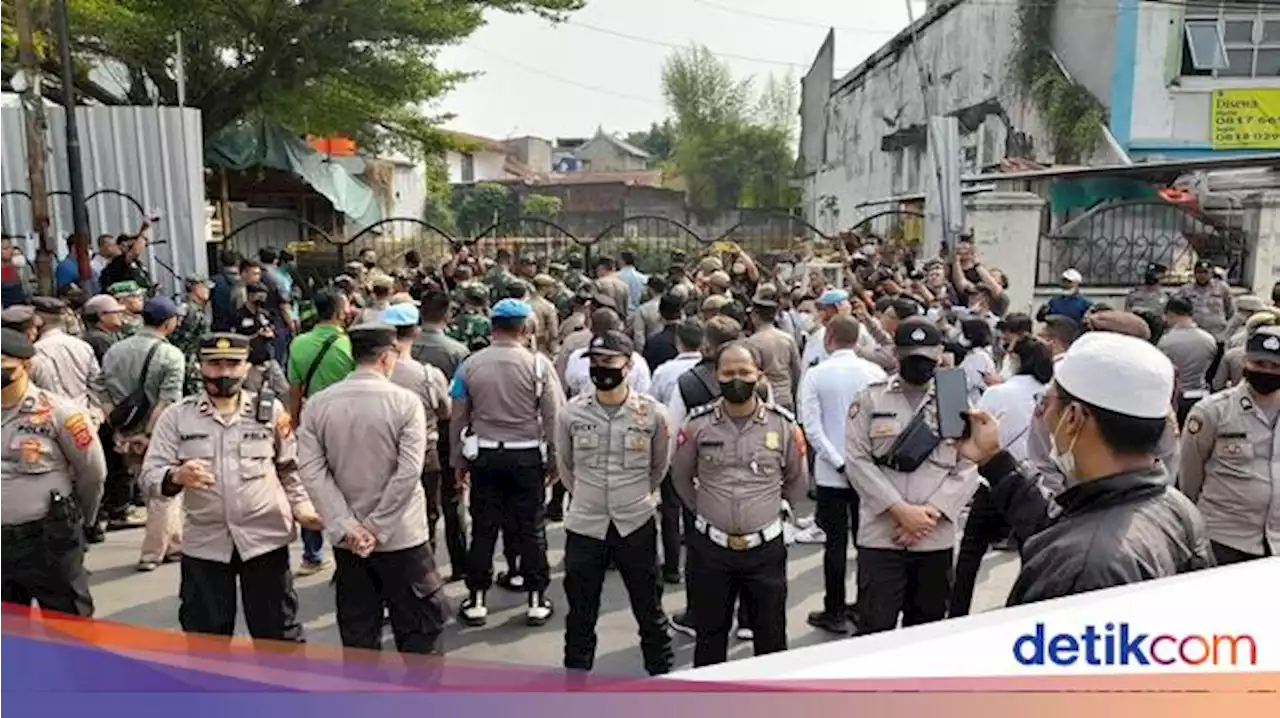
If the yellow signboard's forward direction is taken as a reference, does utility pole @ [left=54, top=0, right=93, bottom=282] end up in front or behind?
in front

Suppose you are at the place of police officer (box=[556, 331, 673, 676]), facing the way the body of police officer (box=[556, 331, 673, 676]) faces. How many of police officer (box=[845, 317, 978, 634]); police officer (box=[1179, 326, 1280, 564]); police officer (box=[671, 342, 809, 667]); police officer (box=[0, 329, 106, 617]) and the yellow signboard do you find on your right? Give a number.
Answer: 1

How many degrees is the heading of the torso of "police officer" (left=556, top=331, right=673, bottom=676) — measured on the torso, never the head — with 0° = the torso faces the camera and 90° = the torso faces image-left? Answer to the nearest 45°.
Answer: approximately 0°

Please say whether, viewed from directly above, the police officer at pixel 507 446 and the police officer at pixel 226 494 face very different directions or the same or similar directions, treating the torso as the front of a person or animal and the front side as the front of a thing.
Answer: very different directions

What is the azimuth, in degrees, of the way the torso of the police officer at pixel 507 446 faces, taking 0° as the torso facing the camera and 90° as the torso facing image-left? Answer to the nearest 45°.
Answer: approximately 180°

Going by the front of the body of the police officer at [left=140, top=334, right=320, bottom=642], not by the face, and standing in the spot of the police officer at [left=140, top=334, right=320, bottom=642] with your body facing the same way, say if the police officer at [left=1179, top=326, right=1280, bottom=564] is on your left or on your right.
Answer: on your left

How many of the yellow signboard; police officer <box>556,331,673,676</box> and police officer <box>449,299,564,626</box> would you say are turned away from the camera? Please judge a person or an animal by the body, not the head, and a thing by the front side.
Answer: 1

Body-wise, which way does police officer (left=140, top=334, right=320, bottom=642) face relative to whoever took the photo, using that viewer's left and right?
facing the viewer

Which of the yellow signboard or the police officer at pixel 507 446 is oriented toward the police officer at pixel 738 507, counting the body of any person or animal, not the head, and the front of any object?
the yellow signboard

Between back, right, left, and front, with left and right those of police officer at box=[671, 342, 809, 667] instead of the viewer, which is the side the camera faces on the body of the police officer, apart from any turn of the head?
front

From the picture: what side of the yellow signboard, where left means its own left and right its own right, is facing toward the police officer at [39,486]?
front

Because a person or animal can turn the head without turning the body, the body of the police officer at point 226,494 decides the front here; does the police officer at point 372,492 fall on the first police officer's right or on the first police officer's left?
on the first police officer's left

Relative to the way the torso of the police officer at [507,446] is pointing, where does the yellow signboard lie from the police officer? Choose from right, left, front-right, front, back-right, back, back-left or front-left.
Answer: front-right

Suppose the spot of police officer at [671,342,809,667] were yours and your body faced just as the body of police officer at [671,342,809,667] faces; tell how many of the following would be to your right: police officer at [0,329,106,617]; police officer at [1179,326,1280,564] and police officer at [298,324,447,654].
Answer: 2

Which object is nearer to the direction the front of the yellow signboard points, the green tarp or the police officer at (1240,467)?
the police officer

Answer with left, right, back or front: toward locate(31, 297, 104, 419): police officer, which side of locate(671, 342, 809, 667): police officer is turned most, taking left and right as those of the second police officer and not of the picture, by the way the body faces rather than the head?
right
